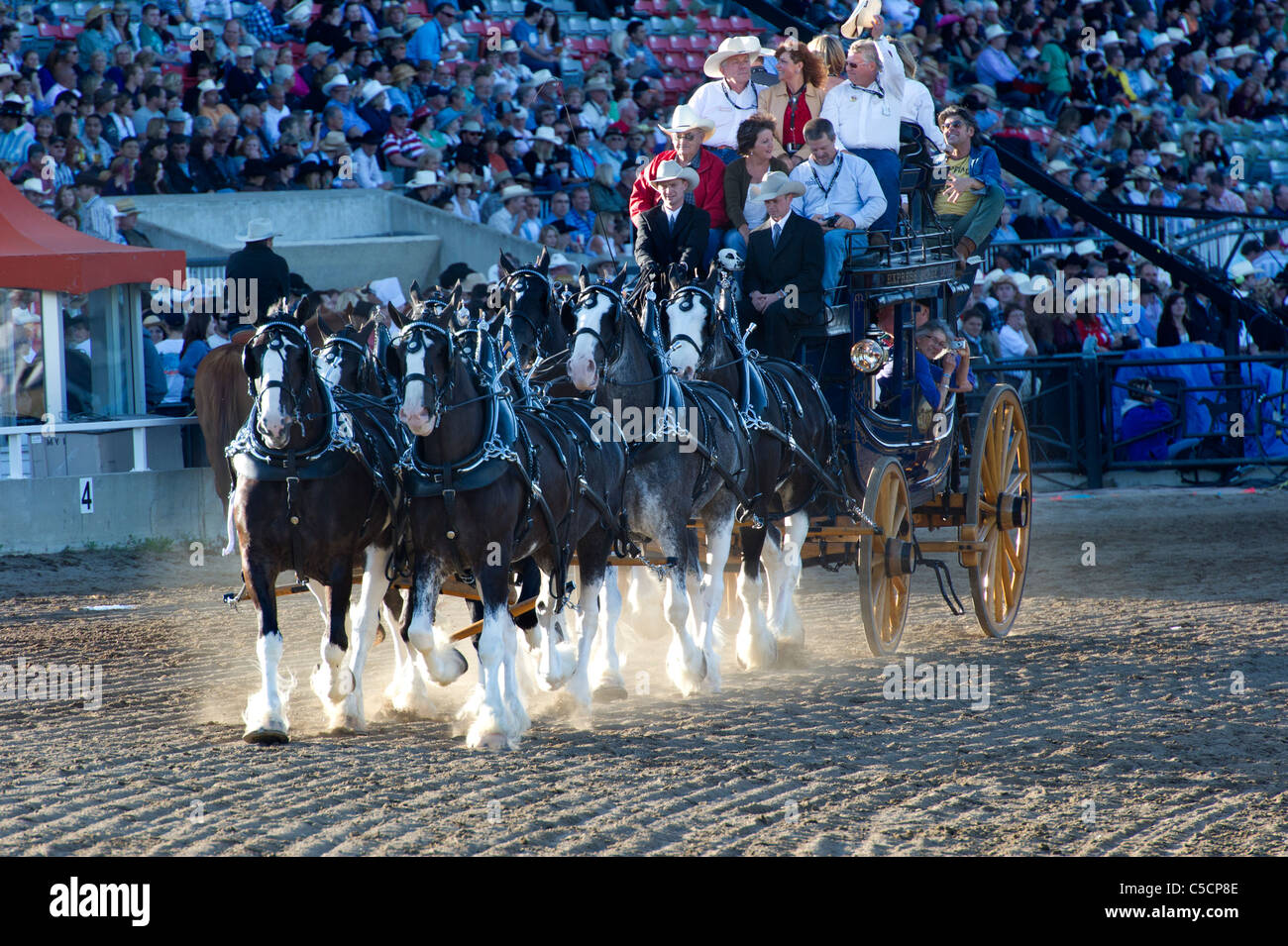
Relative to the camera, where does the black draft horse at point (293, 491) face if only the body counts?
toward the camera

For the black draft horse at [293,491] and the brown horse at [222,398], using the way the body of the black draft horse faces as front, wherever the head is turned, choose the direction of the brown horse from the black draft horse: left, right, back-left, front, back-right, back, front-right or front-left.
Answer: back

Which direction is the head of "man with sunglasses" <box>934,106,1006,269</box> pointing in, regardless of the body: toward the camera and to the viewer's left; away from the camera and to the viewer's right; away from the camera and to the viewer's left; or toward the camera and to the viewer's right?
toward the camera and to the viewer's left

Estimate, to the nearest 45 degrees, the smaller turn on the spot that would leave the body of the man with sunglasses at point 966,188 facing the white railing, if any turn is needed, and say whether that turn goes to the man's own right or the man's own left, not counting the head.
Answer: approximately 45° to the man's own right

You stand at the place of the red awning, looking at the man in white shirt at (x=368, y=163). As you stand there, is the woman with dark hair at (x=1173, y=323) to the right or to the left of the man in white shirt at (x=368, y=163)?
right

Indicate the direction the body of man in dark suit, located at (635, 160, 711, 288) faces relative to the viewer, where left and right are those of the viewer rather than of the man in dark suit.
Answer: facing the viewer and to the left of the viewer

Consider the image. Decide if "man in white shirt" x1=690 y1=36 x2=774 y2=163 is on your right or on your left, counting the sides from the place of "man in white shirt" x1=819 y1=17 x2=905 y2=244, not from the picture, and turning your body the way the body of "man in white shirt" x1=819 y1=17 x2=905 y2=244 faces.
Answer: on your right

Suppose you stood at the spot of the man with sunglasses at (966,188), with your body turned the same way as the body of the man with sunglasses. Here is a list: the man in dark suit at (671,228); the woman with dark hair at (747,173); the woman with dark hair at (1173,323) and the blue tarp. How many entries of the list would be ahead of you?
2

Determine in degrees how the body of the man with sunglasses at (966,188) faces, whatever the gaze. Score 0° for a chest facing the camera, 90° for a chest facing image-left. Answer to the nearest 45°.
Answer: approximately 45°

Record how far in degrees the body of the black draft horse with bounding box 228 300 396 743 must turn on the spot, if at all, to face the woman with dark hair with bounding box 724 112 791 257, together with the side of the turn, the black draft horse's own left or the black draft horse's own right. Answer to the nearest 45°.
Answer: approximately 135° to the black draft horse's own left

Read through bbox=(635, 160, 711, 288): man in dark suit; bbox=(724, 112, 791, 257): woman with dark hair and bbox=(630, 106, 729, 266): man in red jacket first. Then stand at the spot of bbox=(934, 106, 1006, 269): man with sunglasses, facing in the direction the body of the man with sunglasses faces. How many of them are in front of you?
3
